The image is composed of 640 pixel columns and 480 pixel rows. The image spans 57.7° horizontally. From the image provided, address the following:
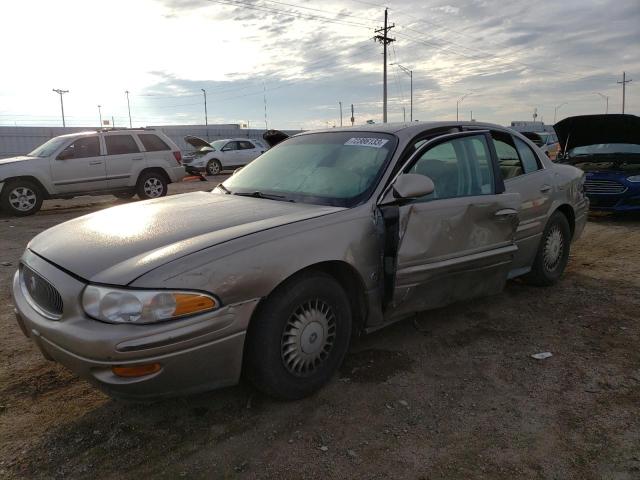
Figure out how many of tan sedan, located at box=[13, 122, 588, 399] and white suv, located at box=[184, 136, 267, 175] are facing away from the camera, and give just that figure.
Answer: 0

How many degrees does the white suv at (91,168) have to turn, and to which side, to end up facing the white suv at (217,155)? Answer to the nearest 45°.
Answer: approximately 135° to its right

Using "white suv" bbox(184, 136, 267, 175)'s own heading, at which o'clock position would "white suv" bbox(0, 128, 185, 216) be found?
"white suv" bbox(0, 128, 185, 216) is roughly at 11 o'clock from "white suv" bbox(184, 136, 267, 175).

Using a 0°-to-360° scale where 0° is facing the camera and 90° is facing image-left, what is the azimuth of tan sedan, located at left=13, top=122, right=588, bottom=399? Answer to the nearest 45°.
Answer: approximately 45°

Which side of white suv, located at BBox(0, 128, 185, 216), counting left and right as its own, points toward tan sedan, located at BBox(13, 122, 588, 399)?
left

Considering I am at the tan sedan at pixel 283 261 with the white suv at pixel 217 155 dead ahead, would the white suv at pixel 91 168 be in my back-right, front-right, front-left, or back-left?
front-left

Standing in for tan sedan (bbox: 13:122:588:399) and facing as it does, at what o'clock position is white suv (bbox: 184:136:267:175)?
The white suv is roughly at 4 o'clock from the tan sedan.

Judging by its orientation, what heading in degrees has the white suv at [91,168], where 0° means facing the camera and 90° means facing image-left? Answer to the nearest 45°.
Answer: approximately 90°

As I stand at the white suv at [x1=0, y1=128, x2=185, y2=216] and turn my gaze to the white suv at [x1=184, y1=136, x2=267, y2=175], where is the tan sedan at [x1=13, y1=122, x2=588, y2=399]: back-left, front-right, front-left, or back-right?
back-right

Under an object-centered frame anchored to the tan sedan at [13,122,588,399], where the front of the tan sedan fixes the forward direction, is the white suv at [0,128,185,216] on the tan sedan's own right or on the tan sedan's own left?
on the tan sedan's own right

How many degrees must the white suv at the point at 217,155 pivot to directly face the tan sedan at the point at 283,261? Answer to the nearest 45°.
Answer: approximately 45° to its left

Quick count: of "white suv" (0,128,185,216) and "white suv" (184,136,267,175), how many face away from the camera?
0

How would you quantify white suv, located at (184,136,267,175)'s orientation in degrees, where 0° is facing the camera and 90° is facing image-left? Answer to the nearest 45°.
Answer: approximately 45°

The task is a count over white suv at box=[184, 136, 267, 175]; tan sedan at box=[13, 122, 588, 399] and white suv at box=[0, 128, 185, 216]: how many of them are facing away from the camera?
0
